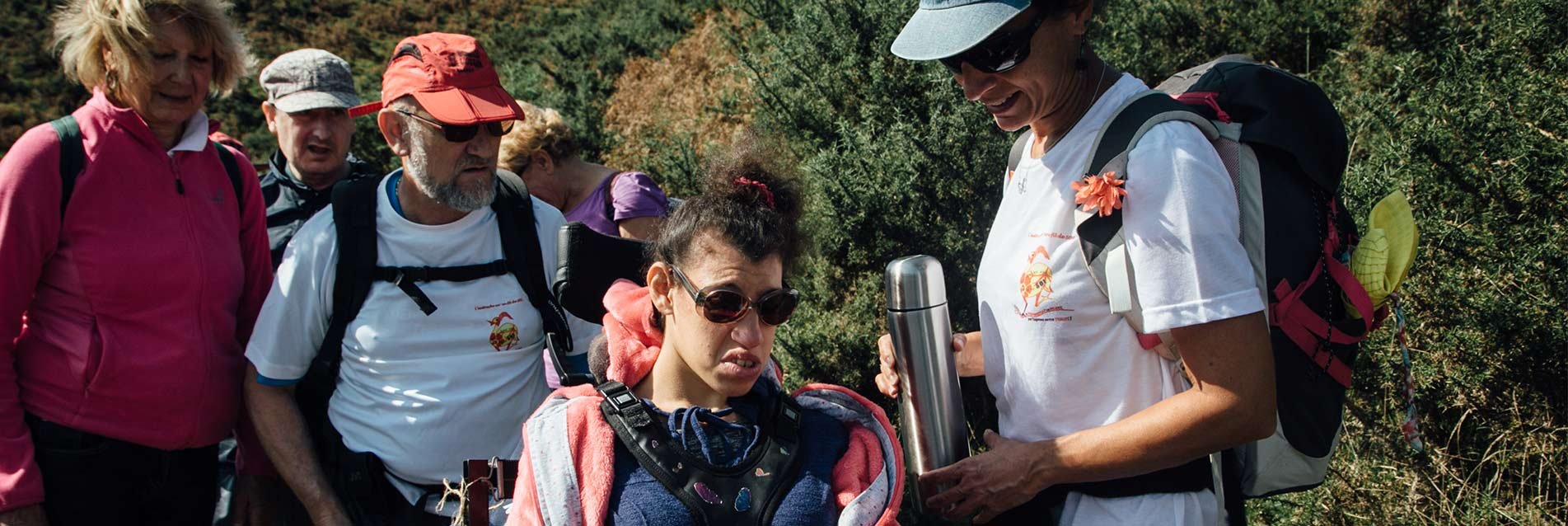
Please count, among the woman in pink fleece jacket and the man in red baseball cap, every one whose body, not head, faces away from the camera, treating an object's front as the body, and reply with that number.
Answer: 0

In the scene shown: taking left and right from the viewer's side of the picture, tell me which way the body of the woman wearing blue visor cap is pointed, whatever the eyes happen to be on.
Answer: facing the viewer and to the left of the viewer

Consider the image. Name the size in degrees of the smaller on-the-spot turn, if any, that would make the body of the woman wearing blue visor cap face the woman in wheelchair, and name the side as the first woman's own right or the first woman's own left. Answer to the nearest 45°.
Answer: approximately 45° to the first woman's own right

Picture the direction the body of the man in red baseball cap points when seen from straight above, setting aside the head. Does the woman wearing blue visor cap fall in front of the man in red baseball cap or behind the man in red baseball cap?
in front

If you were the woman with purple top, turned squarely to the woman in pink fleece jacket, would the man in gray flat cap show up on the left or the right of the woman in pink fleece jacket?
right

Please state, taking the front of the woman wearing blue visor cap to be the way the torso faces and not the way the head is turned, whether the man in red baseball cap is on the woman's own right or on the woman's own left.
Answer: on the woman's own right

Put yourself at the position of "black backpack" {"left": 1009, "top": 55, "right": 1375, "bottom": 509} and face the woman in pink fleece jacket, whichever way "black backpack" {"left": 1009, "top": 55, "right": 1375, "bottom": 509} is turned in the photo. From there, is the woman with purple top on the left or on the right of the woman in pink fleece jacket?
right

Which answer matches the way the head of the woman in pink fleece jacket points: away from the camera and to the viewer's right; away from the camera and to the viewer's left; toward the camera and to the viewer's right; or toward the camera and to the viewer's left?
toward the camera and to the viewer's right

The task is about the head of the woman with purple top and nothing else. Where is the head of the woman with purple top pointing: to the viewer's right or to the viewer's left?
to the viewer's left

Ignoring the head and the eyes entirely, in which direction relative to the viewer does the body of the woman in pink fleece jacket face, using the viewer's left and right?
facing the viewer and to the right of the viewer
